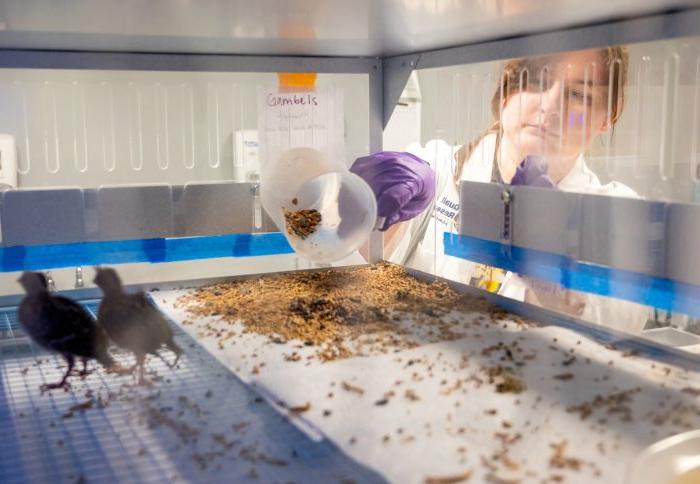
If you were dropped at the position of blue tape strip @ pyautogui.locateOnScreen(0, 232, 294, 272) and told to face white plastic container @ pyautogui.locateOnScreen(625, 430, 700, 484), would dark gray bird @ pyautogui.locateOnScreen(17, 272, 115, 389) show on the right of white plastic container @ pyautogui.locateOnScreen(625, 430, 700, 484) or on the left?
right

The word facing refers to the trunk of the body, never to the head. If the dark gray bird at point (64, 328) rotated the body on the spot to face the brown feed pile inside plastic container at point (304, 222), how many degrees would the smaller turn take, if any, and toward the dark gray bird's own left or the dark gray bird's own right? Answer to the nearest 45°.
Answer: approximately 135° to the dark gray bird's own right

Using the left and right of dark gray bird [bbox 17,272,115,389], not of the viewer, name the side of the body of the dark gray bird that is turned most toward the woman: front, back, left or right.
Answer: back

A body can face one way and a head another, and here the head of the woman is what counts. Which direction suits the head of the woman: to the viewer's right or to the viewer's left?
to the viewer's left

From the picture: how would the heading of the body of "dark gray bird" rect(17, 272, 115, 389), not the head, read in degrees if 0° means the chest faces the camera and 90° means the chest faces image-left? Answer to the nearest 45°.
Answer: approximately 90°

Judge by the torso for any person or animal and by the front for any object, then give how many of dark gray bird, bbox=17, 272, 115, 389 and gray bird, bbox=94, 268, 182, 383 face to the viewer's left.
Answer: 2

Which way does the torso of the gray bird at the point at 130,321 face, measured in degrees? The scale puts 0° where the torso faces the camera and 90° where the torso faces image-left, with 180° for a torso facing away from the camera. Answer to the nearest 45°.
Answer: approximately 90°

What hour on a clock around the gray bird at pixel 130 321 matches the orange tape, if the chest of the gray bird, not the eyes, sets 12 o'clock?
The orange tape is roughly at 4 o'clock from the gray bird.

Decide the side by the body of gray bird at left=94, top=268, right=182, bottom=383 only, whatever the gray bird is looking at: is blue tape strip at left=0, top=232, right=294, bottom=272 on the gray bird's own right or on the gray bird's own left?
on the gray bird's own right

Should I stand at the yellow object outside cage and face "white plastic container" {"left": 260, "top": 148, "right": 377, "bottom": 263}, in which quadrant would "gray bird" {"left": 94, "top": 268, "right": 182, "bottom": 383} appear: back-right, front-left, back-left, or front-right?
front-left

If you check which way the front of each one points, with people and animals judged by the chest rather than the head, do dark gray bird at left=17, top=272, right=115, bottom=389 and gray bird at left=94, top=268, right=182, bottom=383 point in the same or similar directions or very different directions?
same or similar directions
